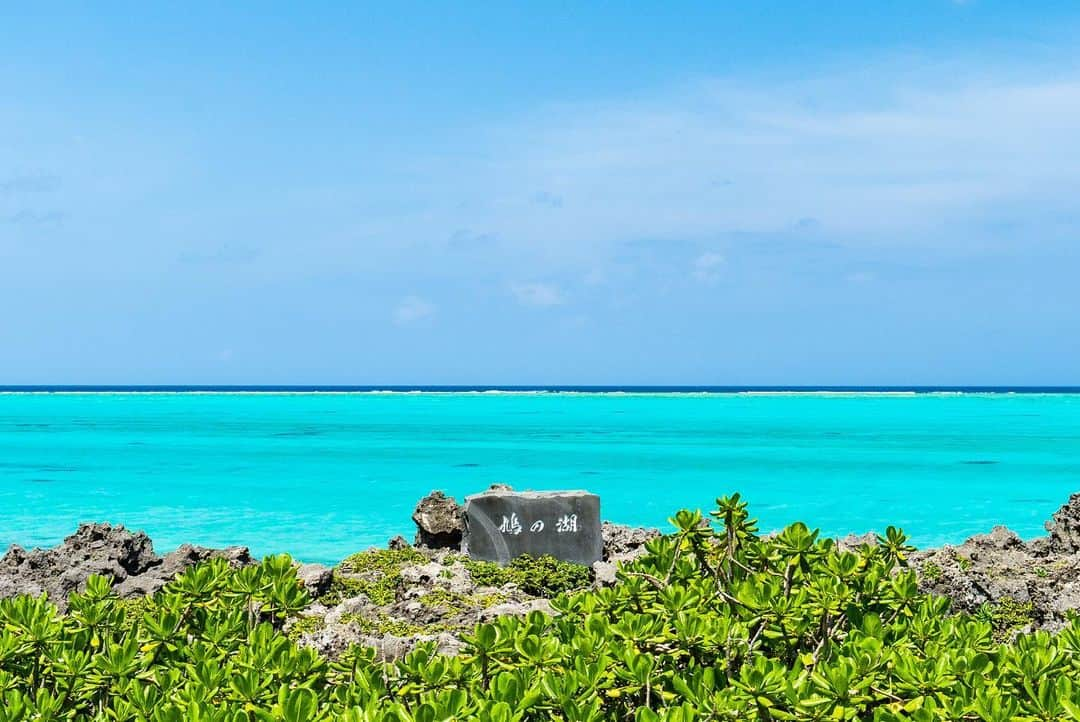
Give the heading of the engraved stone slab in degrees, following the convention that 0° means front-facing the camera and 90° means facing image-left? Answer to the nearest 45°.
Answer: approximately 0°

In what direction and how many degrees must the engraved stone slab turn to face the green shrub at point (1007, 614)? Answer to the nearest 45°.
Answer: approximately 45° to its left

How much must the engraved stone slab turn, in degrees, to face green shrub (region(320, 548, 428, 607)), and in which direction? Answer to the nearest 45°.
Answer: approximately 45° to its right
